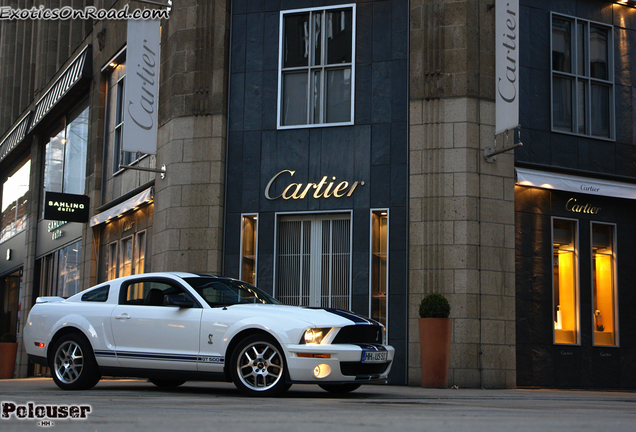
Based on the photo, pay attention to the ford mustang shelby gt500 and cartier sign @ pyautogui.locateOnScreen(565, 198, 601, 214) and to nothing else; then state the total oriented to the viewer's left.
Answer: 0

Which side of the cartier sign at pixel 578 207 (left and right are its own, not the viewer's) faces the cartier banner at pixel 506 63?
right

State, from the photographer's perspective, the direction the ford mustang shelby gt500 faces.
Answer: facing the viewer and to the right of the viewer

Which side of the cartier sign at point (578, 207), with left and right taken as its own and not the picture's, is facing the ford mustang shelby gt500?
right

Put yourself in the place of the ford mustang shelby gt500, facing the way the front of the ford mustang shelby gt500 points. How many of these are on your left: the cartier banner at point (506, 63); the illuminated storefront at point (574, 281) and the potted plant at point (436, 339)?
3

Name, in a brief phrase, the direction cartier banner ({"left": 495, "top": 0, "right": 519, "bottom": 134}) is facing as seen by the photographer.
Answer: facing the viewer and to the left of the viewer

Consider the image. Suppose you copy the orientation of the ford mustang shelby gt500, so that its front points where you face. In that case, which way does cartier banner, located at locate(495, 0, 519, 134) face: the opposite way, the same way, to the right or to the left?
to the right

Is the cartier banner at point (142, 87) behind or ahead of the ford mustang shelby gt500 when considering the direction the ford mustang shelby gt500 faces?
behind

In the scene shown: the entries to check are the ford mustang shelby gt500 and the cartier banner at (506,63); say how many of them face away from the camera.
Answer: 0
